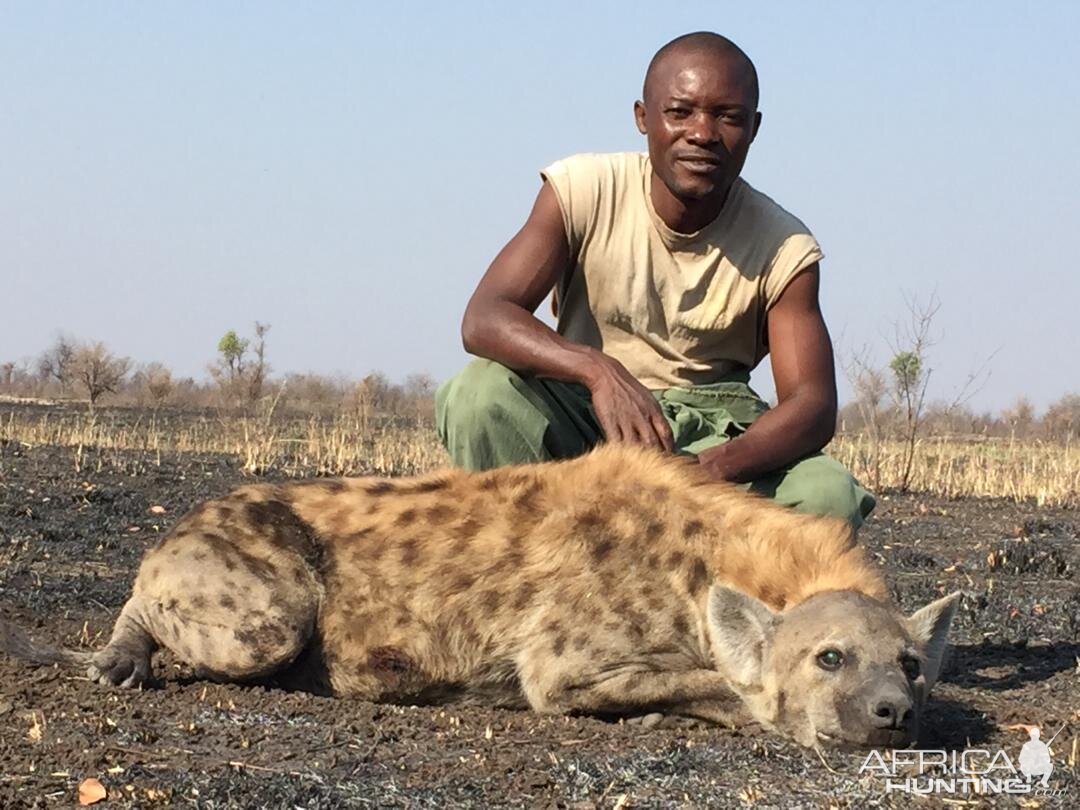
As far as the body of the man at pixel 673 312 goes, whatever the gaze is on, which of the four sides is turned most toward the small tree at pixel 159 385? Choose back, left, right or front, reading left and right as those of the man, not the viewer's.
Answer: back

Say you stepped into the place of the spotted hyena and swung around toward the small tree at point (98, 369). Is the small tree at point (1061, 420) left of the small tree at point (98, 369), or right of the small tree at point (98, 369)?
right

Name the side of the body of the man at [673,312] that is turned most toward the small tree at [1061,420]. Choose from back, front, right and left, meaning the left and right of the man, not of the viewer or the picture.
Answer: back

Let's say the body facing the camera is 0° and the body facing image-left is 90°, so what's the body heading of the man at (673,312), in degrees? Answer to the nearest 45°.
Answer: approximately 0°

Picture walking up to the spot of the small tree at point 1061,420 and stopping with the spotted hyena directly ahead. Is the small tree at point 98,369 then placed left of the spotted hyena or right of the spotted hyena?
right

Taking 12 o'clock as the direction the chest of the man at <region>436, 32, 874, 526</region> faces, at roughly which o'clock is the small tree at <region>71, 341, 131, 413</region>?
The small tree is roughly at 5 o'clock from the man.
